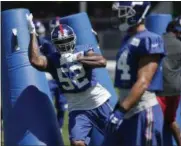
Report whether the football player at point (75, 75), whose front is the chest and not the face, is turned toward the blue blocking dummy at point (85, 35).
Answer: no

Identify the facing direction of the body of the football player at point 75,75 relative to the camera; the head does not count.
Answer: toward the camera

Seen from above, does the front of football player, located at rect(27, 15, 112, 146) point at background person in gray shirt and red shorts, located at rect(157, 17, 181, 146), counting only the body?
no

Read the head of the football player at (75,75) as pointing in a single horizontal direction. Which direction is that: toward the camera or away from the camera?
toward the camera
